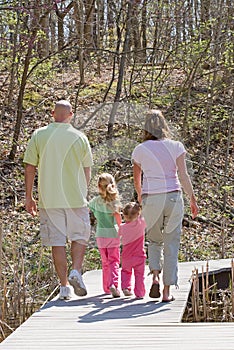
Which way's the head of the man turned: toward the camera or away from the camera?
away from the camera

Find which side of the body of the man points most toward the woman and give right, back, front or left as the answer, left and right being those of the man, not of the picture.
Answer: right

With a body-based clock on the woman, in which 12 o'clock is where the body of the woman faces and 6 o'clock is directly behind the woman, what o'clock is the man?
The man is roughly at 9 o'clock from the woman.

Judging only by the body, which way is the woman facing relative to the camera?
away from the camera

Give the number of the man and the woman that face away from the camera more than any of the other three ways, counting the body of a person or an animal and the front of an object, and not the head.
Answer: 2

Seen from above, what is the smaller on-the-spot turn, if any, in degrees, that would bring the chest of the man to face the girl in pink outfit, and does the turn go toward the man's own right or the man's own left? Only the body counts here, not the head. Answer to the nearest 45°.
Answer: approximately 90° to the man's own right

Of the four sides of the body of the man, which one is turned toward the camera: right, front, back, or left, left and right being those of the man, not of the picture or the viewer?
back

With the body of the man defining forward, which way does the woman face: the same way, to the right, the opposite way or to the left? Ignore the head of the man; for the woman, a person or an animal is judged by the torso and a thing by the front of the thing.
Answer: the same way
